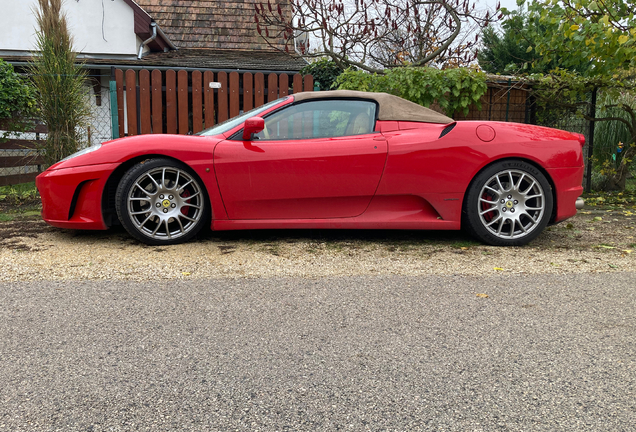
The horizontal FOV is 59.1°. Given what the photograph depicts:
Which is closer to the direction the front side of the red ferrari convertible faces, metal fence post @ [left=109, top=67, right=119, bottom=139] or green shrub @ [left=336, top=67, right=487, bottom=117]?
the metal fence post

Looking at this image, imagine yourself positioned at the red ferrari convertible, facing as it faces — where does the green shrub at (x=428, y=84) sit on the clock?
The green shrub is roughly at 4 o'clock from the red ferrari convertible.

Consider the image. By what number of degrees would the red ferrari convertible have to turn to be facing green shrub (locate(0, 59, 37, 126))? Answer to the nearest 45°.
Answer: approximately 45° to its right

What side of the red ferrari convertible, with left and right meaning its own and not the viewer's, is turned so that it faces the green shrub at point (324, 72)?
right

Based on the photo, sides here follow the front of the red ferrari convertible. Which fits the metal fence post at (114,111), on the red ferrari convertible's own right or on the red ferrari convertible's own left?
on the red ferrari convertible's own right

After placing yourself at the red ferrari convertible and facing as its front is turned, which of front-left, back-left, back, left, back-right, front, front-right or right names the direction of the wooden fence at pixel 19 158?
front-right

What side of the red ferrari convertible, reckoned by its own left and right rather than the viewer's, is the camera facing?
left

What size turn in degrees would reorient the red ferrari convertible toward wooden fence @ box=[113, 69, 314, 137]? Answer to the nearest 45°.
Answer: approximately 45° to its right

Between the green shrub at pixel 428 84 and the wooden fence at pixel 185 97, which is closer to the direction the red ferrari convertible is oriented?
the wooden fence
